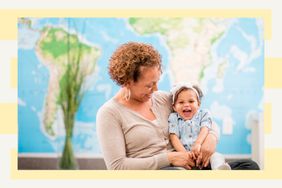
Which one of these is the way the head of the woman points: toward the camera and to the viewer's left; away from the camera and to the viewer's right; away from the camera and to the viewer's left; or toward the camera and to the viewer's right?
toward the camera and to the viewer's right

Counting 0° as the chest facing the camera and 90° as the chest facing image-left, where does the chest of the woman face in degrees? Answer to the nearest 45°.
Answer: approximately 315°

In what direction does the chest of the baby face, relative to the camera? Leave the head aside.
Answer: toward the camera
